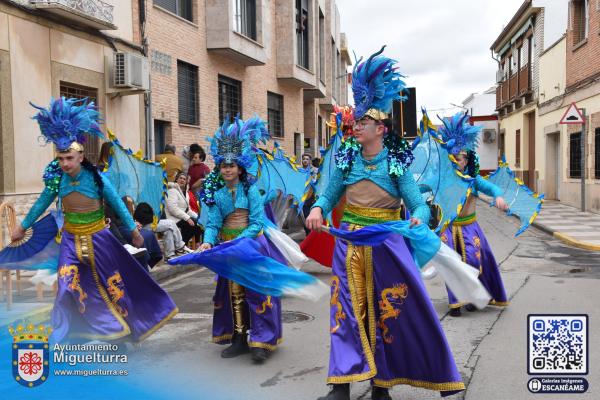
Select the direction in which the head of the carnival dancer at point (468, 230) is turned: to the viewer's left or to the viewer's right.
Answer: to the viewer's left

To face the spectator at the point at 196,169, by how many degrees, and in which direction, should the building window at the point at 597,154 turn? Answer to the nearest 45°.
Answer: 0° — it already faces them

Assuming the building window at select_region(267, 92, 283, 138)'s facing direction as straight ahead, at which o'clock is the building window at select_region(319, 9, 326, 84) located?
the building window at select_region(319, 9, 326, 84) is roughly at 8 o'clock from the building window at select_region(267, 92, 283, 138).

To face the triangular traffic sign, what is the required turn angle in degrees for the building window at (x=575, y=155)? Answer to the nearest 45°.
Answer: approximately 45° to its left

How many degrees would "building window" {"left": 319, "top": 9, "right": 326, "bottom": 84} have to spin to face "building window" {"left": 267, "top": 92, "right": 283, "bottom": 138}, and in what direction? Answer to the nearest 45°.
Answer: approximately 45° to its right

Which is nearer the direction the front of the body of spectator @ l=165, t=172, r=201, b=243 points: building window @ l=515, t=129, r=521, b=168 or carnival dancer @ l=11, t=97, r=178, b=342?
the carnival dancer

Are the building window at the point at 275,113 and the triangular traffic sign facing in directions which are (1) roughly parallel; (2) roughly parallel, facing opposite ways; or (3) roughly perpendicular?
roughly perpendicular

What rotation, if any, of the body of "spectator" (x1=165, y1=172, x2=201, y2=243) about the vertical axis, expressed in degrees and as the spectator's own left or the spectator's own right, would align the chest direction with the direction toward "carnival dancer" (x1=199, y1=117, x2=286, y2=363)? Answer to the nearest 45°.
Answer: approximately 45° to the spectator's own right

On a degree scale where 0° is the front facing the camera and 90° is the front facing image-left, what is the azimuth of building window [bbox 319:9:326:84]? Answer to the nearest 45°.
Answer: approximately 315°

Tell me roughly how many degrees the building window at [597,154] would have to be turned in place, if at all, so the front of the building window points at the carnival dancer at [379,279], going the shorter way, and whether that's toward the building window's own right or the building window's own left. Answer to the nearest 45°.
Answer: approximately 45° to the building window's own left
